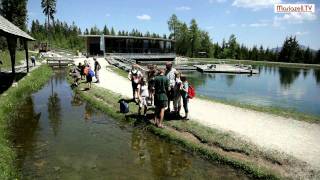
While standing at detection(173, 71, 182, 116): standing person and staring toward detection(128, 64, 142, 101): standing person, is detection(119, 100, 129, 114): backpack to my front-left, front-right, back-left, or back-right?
front-left

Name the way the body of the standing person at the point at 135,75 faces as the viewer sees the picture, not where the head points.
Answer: toward the camera

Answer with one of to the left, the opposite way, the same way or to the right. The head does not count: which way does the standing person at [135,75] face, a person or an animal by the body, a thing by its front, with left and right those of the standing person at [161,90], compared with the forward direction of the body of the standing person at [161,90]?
the opposite way

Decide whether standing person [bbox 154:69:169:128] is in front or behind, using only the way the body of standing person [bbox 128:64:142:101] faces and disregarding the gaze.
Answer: in front

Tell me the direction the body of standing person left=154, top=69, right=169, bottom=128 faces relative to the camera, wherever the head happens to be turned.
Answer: away from the camera

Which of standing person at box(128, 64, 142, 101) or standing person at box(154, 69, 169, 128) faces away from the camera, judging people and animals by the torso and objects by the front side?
standing person at box(154, 69, 169, 128)

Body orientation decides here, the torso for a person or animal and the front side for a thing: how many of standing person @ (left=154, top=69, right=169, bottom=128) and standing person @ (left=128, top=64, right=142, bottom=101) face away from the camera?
1
